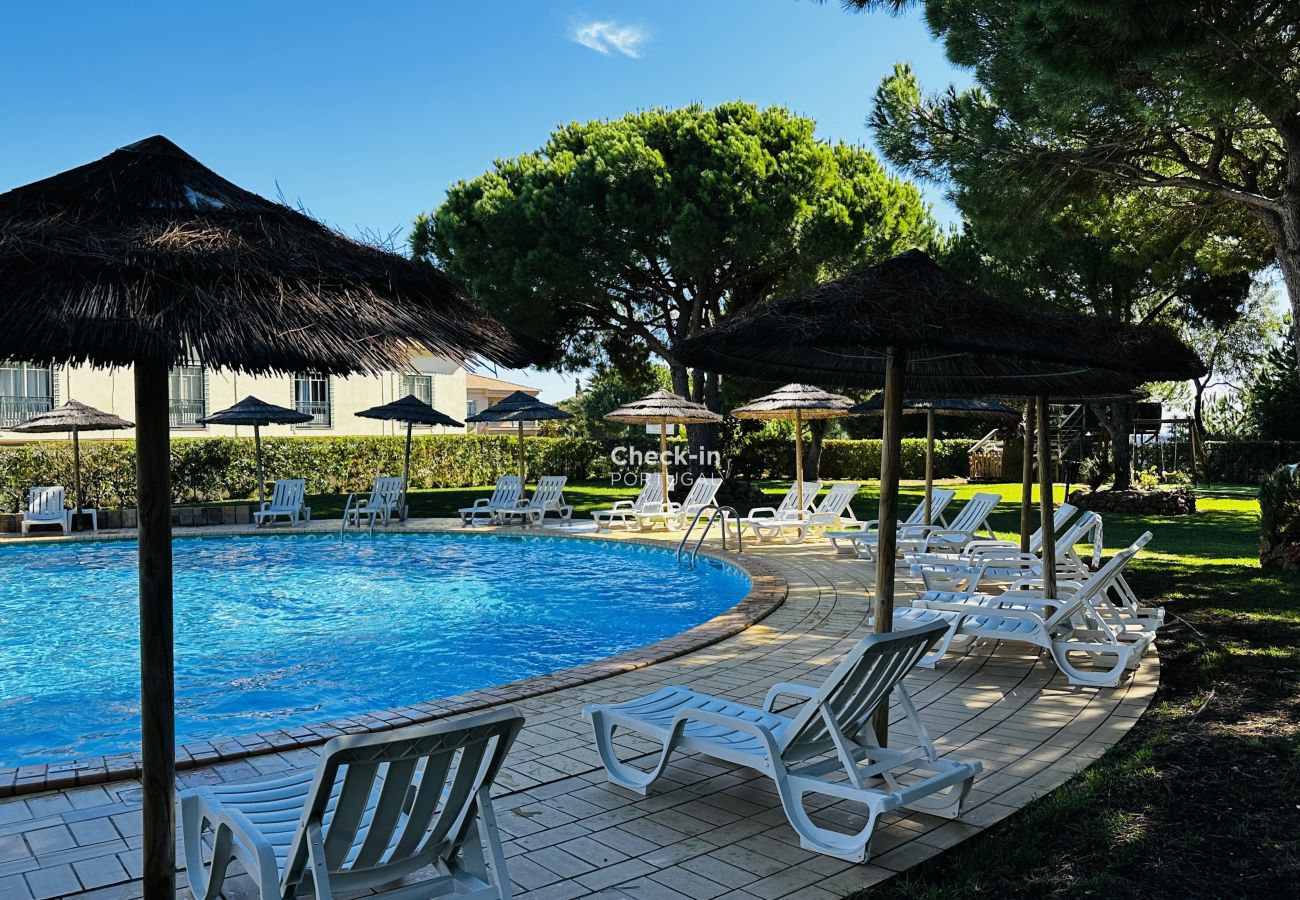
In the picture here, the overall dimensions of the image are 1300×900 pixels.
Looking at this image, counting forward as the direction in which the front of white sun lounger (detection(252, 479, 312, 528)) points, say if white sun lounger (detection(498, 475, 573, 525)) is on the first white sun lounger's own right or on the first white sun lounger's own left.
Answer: on the first white sun lounger's own left

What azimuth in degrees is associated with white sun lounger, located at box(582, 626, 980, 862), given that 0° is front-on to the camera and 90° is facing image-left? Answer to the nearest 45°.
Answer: approximately 135°

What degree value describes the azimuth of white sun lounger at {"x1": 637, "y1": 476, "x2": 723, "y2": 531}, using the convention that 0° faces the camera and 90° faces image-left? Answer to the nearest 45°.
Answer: approximately 45°

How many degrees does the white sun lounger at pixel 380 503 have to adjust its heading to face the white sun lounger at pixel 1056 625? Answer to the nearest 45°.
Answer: approximately 45° to its left

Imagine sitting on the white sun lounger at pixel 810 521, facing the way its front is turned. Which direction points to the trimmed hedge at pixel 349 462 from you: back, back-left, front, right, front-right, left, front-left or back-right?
right

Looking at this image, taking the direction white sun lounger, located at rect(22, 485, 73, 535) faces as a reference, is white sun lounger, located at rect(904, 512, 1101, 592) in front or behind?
in front

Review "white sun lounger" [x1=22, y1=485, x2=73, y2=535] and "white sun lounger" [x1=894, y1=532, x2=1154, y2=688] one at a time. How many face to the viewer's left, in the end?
1

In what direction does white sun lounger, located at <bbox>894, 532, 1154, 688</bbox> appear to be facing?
to the viewer's left

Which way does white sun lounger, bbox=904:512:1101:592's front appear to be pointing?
to the viewer's left

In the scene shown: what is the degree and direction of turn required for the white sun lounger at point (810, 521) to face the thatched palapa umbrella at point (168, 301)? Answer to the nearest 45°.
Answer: approximately 45° to its left

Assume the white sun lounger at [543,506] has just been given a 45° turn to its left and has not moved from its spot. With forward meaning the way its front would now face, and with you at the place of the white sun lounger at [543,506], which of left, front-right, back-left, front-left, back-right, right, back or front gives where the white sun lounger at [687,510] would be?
front-left

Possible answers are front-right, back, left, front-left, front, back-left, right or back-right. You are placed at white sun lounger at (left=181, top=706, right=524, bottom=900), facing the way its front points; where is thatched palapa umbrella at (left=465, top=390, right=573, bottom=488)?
front-right

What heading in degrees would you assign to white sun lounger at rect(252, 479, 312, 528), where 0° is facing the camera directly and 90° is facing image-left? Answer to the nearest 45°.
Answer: approximately 45°
